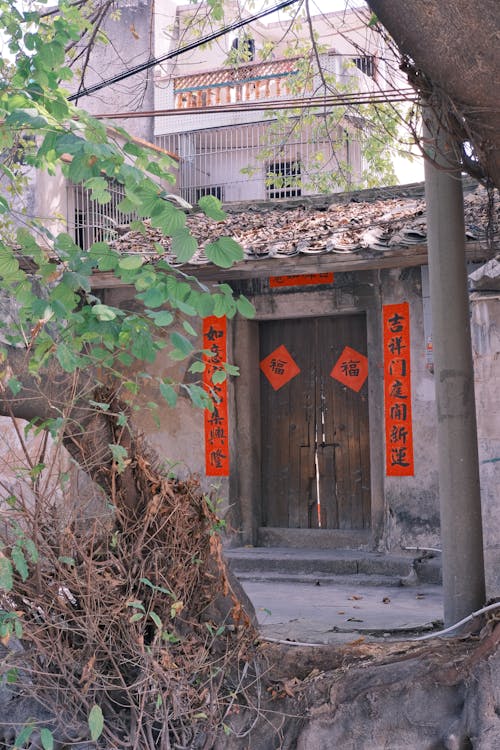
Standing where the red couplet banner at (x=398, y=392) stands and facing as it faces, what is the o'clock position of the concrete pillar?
The concrete pillar is roughly at 12 o'clock from the red couplet banner.

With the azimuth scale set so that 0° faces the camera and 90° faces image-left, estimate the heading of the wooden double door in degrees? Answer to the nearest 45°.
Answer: approximately 0°

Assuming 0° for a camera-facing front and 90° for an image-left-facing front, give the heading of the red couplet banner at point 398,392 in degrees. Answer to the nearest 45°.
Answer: approximately 0°

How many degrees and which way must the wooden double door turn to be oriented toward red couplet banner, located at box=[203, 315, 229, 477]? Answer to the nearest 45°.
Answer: approximately 90° to its right

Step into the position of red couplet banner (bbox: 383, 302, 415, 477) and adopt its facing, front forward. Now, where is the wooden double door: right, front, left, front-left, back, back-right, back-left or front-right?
back-right

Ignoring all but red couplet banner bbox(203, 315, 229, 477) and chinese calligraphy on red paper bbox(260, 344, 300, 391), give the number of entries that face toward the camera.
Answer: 2

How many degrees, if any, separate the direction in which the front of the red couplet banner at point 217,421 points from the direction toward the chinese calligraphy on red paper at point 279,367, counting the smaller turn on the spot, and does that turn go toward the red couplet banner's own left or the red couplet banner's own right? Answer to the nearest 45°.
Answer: approximately 90° to the red couplet banner's own left

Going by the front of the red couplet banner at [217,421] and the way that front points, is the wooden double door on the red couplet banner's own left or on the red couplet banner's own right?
on the red couplet banner's own left
